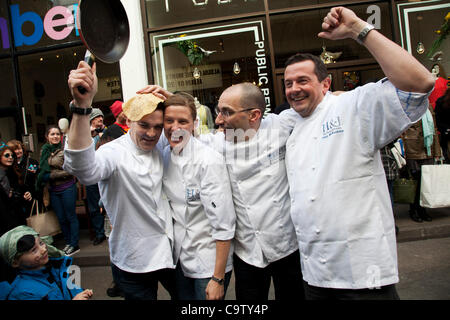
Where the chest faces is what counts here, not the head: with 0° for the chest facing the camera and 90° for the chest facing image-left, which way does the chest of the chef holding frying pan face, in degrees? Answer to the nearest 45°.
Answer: approximately 315°

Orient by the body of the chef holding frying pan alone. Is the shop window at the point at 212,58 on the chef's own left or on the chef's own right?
on the chef's own left

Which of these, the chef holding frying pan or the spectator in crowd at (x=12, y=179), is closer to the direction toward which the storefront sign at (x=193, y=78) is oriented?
the chef holding frying pan

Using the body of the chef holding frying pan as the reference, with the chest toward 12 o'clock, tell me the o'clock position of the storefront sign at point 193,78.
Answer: The storefront sign is roughly at 8 o'clock from the chef holding frying pan.

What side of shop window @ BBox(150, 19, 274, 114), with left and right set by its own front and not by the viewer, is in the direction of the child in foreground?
front

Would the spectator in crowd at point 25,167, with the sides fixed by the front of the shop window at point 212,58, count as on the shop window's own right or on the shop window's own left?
on the shop window's own right

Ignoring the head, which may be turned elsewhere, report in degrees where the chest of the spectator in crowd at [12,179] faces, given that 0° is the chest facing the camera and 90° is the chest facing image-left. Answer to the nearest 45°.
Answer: approximately 315°

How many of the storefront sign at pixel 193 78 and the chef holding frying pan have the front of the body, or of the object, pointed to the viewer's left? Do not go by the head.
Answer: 0

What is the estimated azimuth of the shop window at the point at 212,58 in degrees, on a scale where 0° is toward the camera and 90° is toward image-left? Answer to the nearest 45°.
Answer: approximately 0°

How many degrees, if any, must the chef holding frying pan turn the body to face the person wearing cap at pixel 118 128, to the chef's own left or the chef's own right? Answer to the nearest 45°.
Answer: approximately 135° to the chef's own left
